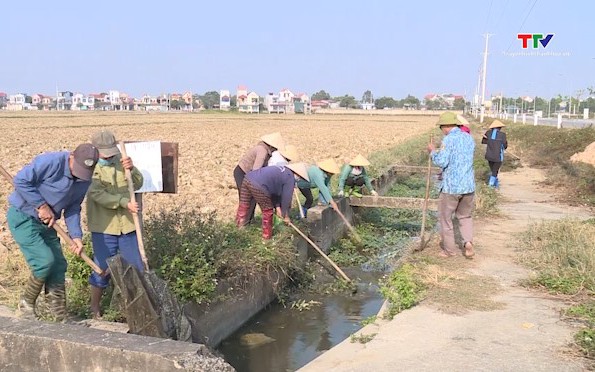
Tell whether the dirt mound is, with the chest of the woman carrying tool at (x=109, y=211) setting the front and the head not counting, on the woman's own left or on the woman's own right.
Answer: on the woman's own left

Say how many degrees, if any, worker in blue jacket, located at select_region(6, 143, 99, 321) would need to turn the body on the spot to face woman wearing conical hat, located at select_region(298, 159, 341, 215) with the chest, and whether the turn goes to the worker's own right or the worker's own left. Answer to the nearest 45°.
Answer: approximately 90° to the worker's own left

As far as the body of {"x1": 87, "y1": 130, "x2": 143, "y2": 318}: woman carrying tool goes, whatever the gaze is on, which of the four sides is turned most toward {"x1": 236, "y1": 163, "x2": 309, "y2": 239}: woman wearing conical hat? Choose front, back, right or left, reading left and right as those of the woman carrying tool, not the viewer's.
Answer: left

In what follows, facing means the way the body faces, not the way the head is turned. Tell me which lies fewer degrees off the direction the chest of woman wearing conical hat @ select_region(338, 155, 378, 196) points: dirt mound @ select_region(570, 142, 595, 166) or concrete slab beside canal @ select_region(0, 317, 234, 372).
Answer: the concrete slab beside canal

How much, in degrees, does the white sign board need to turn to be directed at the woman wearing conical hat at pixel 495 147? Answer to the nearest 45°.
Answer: approximately 135° to its left

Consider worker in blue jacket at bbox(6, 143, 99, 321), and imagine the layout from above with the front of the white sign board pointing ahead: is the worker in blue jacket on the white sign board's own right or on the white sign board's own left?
on the white sign board's own right

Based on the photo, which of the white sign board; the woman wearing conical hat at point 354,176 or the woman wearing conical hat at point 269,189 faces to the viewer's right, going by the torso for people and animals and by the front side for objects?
the woman wearing conical hat at point 269,189

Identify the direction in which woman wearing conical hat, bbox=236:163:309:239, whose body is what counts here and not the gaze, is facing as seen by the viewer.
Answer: to the viewer's right

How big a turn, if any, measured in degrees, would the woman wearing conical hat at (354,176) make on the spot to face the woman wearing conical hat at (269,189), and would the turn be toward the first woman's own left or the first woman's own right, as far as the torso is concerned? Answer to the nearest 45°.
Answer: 0° — they already face them
